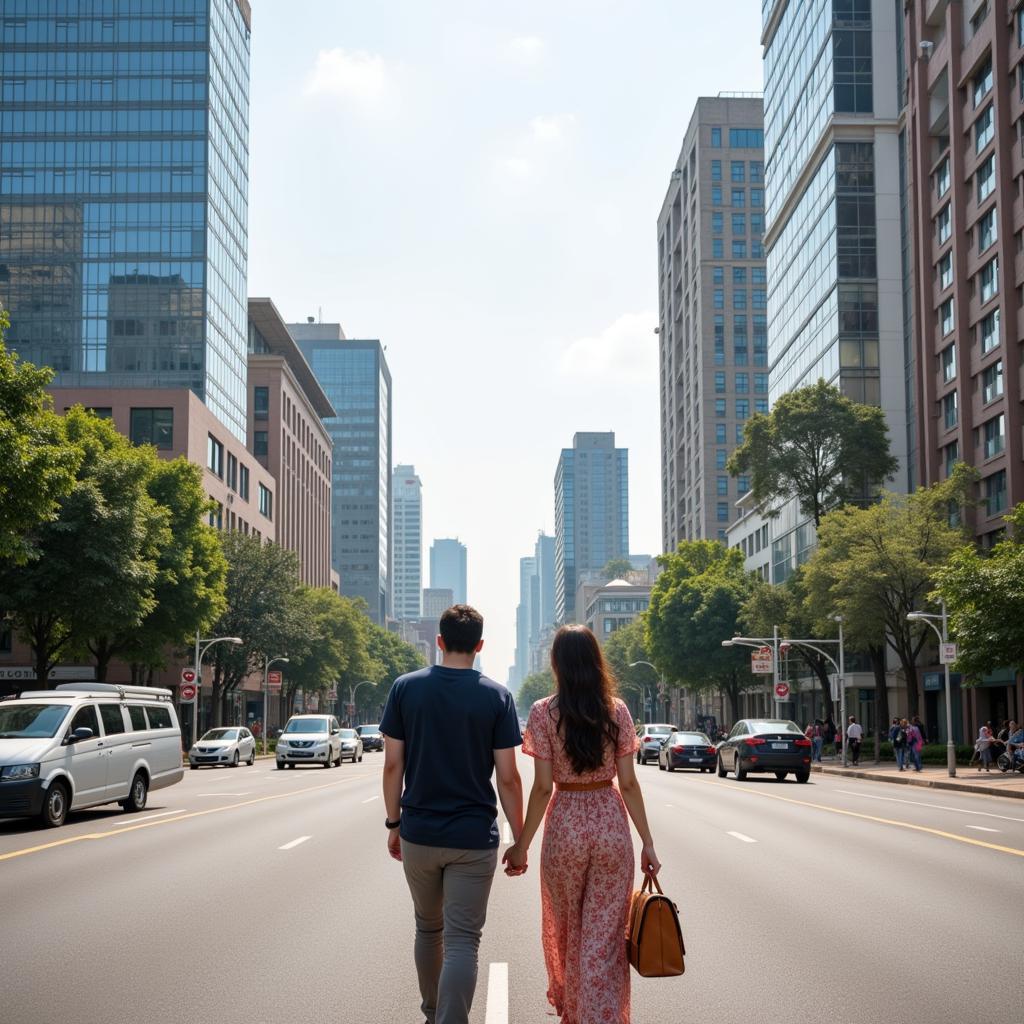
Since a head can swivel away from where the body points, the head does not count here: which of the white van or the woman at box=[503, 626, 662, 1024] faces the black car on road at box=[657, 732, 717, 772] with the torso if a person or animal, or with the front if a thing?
the woman

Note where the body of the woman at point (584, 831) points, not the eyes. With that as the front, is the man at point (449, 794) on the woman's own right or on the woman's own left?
on the woman's own left

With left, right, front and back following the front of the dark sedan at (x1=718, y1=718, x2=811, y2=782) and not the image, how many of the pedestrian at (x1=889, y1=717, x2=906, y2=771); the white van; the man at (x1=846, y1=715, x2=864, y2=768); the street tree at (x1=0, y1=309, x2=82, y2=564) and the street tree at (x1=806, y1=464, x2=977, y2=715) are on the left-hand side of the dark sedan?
2

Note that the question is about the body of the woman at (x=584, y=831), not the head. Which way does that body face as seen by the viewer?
away from the camera

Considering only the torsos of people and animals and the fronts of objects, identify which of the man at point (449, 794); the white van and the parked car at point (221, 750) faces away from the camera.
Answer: the man

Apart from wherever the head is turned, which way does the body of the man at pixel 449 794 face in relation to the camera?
away from the camera

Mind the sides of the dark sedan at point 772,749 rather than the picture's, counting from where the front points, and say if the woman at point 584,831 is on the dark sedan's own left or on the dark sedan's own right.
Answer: on the dark sedan's own left

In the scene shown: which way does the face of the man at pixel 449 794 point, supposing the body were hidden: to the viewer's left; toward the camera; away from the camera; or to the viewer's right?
away from the camera

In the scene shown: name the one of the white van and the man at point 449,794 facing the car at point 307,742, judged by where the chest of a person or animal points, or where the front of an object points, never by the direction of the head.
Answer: the man

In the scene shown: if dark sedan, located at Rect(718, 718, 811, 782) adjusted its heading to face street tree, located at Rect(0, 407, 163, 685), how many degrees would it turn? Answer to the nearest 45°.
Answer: approximately 45° to its left

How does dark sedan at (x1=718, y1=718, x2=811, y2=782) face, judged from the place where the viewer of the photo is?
facing away from the viewer and to the left of the viewer

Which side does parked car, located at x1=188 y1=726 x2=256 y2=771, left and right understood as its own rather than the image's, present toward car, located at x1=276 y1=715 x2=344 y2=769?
left

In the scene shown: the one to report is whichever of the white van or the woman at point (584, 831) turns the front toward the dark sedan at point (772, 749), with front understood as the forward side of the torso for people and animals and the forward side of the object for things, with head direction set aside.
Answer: the woman

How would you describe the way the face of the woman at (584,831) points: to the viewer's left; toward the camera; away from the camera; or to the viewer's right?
away from the camera

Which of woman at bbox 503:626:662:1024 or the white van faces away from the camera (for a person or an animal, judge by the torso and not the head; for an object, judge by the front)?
the woman

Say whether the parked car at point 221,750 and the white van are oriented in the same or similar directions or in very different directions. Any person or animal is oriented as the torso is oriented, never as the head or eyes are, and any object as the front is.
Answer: same or similar directions

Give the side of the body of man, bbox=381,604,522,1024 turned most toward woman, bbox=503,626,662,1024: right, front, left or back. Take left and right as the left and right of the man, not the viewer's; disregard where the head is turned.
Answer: right

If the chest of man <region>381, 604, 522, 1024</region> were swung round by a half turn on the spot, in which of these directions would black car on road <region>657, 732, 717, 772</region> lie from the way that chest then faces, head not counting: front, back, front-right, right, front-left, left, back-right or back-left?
back

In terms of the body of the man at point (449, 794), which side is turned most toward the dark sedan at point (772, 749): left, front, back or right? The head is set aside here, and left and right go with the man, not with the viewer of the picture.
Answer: front

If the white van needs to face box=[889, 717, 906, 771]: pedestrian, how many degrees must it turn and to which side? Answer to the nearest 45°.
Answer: approximately 180°

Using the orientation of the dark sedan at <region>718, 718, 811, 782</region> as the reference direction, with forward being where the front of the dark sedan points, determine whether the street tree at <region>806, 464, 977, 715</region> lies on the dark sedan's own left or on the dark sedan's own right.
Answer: on the dark sedan's own right
